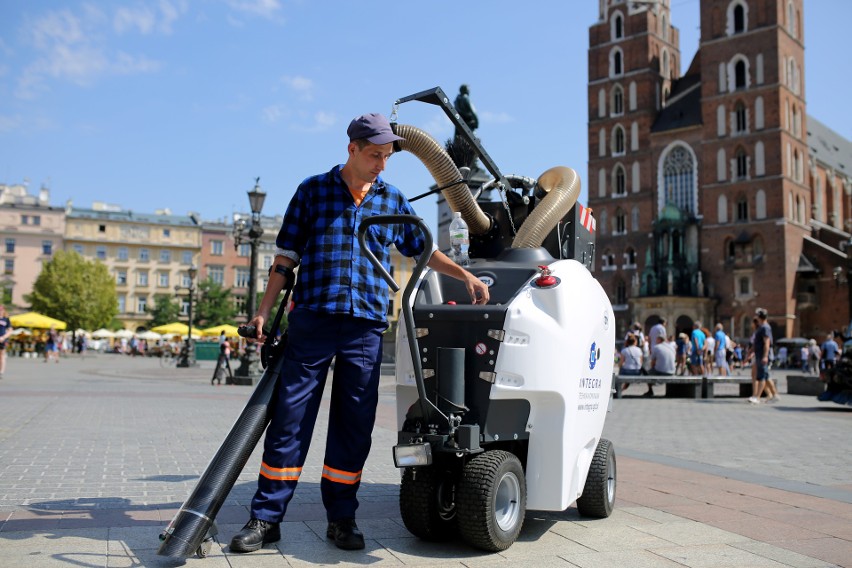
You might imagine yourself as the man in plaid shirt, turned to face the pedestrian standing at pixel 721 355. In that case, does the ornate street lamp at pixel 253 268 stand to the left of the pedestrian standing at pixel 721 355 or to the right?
left

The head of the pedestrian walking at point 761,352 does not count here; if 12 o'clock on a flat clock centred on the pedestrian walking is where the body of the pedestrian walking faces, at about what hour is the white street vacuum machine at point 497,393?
The white street vacuum machine is roughly at 9 o'clock from the pedestrian walking.

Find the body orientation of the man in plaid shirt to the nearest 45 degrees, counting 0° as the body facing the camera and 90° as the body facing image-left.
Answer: approximately 0°

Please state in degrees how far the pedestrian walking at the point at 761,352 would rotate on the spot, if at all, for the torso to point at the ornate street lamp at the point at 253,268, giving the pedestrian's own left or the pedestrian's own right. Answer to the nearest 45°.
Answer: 0° — they already face it

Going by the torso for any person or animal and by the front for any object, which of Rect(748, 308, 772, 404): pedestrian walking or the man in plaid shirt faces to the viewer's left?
the pedestrian walking

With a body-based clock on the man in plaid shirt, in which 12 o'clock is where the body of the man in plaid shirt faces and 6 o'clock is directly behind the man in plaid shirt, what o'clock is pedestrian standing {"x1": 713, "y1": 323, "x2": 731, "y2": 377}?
The pedestrian standing is roughly at 7 o'clock from the man in plaid shirt.

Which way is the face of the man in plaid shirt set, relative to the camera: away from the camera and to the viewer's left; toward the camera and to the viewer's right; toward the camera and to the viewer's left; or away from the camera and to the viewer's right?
toward the camera and to the viewer's right

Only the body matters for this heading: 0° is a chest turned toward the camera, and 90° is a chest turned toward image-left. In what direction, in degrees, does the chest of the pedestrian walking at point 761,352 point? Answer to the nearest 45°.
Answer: approximately 90°

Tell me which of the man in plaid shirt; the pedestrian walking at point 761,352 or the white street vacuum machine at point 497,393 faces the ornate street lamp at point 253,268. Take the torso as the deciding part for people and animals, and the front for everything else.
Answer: the pedestrian walking

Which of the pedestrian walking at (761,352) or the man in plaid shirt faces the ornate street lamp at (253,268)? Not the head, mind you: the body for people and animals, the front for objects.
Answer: the pedestrian walking

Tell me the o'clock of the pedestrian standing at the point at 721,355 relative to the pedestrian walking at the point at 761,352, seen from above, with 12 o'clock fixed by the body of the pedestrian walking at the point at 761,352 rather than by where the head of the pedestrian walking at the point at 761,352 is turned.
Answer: the pedestrian standing at the point at 721,355 is roughly at 3 o'clock from the pedestrian walking at the point at 761,352.
